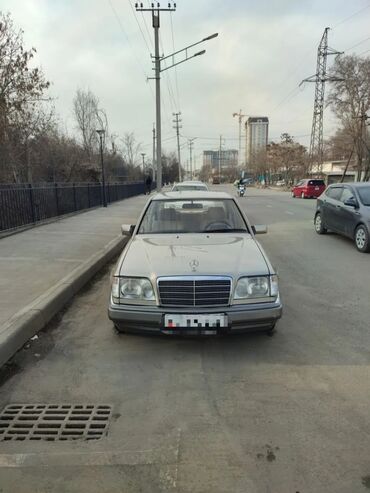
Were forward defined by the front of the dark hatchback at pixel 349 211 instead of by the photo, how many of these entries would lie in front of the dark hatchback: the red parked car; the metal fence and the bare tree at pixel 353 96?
0

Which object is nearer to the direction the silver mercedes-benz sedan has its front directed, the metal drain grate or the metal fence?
the metal drain grate

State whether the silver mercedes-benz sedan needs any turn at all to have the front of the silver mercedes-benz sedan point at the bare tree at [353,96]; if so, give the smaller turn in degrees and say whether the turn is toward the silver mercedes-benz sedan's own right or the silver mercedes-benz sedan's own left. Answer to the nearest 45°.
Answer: approximately 180°

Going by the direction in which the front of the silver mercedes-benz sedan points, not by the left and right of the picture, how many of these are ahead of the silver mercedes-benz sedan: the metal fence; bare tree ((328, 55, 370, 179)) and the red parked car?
0

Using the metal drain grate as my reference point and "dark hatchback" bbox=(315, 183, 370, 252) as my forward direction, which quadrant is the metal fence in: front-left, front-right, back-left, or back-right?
front-left

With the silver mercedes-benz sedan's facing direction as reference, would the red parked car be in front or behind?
behind

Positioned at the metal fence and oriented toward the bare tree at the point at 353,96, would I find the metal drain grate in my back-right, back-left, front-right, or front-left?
back-right

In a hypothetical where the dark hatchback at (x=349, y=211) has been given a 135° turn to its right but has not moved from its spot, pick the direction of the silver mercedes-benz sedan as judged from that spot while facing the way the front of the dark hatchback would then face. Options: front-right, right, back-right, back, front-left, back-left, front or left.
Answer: left

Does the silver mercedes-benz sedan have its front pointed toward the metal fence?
no

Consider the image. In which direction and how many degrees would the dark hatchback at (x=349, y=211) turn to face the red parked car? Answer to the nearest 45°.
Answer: approximately 135° to its left

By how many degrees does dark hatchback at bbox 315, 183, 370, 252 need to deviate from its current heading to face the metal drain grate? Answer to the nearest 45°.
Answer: approximately 45° to its right

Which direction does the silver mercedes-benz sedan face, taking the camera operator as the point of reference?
facing the viewer
